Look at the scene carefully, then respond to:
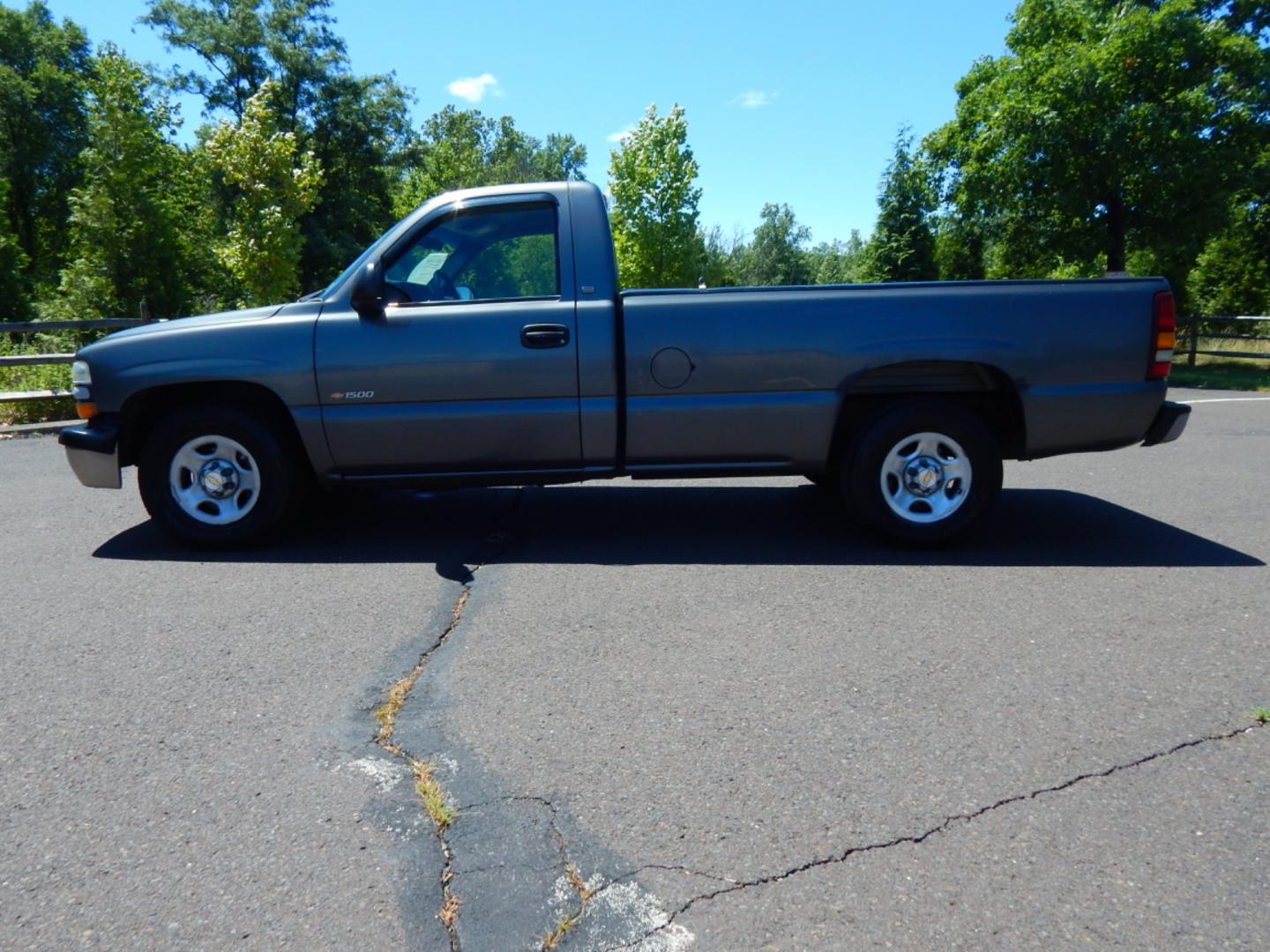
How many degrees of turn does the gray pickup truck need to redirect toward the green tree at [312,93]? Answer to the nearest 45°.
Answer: approximately 90° to its right

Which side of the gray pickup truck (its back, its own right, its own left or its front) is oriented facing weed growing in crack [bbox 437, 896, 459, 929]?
left

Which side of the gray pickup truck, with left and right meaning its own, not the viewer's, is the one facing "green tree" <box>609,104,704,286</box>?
right

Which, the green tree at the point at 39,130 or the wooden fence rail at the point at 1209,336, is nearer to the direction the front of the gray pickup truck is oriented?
the green tree

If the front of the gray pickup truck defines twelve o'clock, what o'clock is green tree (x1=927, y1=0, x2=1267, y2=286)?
The green tree is roughly at 4 o'clock from the gray pickup truck.

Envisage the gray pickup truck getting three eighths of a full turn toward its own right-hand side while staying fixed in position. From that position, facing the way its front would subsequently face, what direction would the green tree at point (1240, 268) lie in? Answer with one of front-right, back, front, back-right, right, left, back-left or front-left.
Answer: front

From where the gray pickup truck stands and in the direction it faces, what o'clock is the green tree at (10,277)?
The green tree is roughly at 2 o'clock from the gray pickup truck.

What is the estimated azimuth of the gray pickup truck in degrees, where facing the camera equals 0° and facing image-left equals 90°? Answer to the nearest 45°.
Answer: approximately 90°
